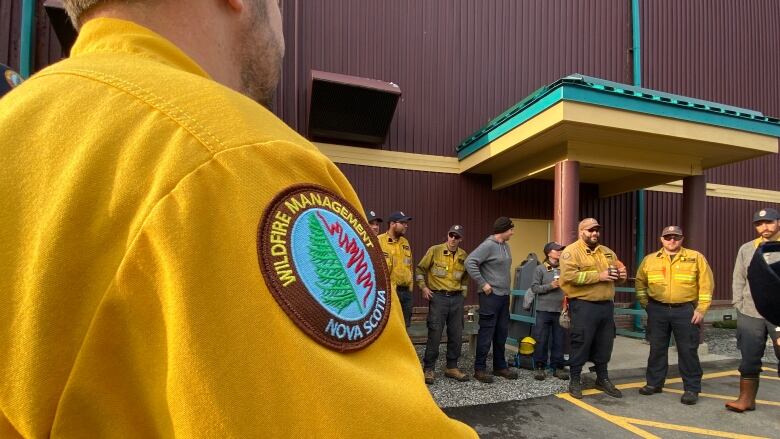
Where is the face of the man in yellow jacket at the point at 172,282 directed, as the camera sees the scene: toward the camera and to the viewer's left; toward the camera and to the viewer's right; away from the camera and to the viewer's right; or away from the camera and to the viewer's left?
away from the camera and to the viewer's right

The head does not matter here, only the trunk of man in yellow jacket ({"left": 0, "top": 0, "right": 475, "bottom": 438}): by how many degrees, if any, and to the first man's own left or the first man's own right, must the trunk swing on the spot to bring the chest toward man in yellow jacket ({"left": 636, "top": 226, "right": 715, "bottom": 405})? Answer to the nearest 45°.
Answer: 0° — they already face them

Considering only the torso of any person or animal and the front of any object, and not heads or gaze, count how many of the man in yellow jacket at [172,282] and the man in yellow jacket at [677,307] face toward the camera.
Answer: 1

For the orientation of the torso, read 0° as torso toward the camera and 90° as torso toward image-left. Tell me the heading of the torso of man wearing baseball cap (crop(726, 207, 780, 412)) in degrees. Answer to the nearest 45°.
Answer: approximately 45°

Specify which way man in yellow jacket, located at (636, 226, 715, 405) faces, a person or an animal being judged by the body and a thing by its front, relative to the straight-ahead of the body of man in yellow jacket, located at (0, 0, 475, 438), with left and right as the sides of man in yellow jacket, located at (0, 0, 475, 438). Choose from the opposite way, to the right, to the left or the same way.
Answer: the opposite way

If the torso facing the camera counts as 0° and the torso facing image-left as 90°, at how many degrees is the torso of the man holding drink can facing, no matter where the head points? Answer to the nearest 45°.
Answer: approximately 315°

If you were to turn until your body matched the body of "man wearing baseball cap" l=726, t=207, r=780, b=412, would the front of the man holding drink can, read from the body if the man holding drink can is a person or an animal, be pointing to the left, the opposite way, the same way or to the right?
to the left

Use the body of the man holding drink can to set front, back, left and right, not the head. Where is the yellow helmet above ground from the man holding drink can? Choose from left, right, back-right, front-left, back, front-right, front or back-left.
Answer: back

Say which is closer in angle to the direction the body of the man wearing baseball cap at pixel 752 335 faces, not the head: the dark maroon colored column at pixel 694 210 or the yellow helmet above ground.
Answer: the yellow helmet above ground

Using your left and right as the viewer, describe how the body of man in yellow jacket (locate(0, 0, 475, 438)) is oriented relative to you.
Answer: facing away from the viewer and to the right of the viewer
